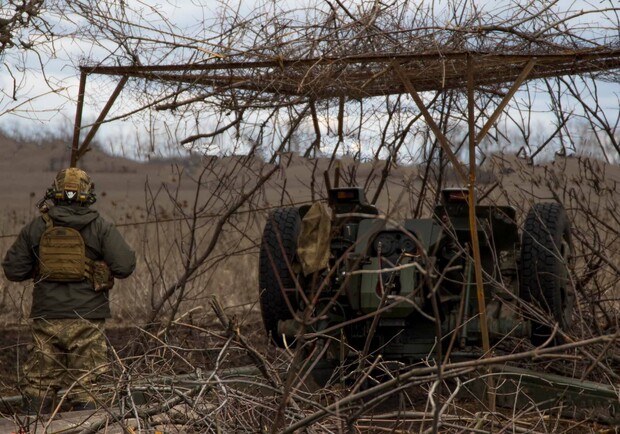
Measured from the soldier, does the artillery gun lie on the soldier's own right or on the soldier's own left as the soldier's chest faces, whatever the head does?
on the soldier's own right

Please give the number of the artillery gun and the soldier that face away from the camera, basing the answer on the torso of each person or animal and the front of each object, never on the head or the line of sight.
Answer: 2

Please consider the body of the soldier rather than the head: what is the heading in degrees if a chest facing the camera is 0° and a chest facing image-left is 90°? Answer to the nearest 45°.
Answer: approximately 180°

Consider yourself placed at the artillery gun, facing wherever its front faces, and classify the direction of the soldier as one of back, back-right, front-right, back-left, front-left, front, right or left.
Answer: left

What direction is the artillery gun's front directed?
away from the camera

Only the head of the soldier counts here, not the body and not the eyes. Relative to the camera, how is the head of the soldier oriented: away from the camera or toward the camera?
away from the camera
